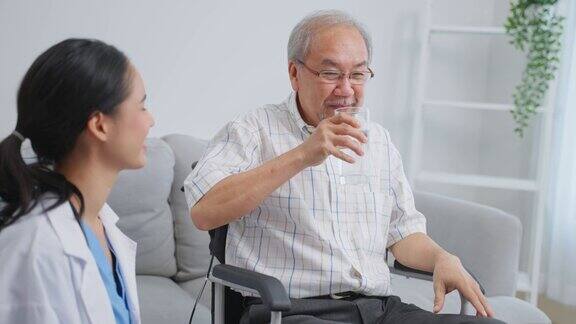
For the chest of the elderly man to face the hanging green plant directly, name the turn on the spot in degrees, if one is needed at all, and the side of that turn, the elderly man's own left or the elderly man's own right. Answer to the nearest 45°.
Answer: approximately 90° to the elderly man's own left

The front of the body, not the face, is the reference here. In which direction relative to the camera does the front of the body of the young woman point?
to the viewer's right

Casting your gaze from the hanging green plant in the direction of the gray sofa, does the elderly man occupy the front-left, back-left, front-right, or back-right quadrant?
front-left

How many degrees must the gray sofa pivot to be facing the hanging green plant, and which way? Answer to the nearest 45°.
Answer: approximately 90° to its left

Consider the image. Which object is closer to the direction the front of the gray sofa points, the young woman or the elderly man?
the elderly man

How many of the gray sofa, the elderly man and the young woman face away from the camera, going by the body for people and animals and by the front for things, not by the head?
0

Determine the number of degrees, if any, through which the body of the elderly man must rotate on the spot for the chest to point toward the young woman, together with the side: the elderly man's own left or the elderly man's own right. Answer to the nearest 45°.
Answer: approximately 90° to the elderly man's own right

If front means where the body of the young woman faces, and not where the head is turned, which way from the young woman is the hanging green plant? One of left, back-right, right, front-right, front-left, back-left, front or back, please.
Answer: front-left

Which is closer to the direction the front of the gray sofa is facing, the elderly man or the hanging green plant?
the elderly man

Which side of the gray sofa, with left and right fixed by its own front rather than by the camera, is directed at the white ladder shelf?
left

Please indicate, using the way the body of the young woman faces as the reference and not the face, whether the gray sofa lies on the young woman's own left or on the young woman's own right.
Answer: on the young woman's own left

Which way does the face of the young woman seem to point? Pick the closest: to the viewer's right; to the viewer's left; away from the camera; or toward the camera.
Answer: to the viewer's right

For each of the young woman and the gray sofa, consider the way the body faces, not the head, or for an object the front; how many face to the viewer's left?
0
